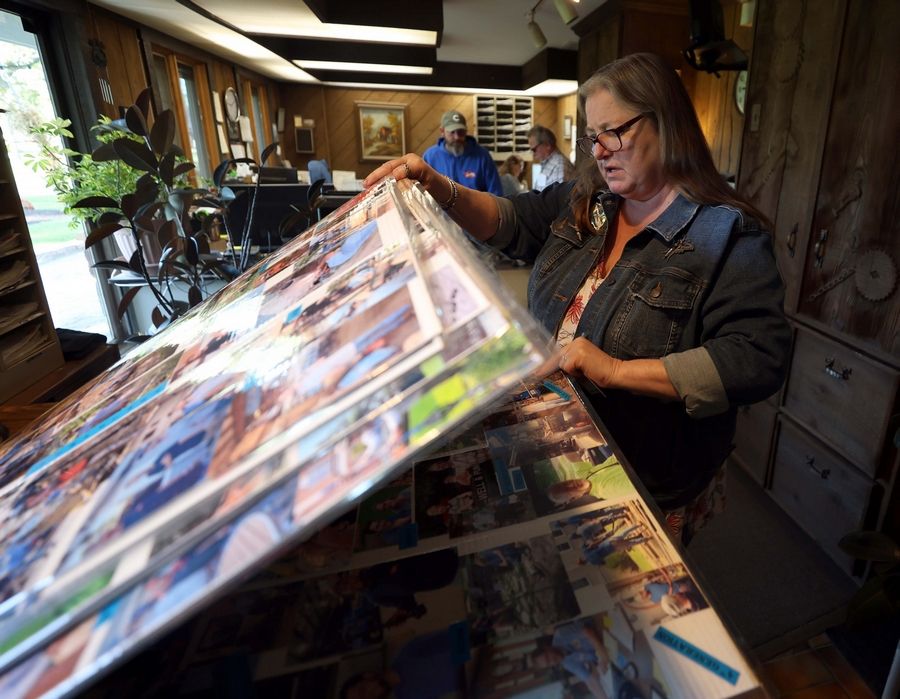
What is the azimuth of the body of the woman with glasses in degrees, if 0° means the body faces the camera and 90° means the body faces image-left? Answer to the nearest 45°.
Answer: approximately 45°

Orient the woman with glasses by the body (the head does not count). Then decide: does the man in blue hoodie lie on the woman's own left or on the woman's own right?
on the woman's own right

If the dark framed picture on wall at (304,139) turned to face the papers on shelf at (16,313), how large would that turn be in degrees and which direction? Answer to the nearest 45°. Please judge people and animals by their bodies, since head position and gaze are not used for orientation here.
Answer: approximately 45° to its right

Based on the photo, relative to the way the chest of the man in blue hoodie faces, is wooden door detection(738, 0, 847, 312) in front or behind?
in front

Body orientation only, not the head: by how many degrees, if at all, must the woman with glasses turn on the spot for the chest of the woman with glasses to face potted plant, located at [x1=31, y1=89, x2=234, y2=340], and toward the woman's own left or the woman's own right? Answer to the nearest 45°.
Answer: approximately 45° to the woman's own right

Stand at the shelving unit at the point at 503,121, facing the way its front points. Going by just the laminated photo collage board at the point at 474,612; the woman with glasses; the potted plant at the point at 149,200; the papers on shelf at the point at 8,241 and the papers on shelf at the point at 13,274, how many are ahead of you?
5

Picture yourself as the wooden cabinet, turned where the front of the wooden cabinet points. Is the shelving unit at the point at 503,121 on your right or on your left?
on your right

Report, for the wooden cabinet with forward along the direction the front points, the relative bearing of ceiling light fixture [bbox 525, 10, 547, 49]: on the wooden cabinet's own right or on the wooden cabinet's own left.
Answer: on the wooden cabinet's own right

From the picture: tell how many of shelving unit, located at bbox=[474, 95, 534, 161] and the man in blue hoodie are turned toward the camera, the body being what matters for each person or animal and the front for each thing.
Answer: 2

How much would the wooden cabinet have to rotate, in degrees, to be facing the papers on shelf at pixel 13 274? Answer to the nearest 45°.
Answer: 0° — it already faces it

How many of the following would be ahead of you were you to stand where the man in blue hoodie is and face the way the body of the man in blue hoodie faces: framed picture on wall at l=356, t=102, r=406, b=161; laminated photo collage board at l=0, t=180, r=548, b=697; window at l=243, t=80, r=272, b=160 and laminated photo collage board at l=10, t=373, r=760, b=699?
2

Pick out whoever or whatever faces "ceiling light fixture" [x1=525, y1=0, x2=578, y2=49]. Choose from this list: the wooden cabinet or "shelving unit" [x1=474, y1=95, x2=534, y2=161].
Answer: the shelving unit

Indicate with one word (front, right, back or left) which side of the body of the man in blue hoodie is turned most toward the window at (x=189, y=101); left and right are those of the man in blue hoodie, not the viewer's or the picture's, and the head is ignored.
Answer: right

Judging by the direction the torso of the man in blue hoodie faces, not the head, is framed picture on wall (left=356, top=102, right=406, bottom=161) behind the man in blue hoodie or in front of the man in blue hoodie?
behind

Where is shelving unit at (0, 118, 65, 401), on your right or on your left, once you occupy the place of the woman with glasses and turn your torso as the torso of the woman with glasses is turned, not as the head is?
on your right

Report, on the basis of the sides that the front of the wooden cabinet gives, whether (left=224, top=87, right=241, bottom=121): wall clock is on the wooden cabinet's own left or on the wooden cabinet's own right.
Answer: on the wooden cabinet's own right
